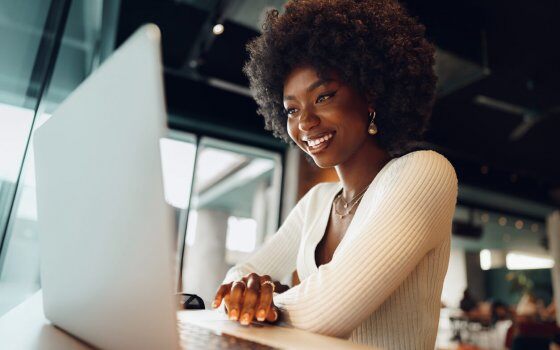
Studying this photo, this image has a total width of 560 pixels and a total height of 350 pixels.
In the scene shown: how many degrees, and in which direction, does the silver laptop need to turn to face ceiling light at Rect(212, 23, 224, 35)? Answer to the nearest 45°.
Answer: approximately 45° to its left

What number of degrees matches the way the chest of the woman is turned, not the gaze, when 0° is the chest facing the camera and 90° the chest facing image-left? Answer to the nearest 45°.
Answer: approximately 45°

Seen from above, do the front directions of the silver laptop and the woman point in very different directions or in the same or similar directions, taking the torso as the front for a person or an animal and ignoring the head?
very different directions

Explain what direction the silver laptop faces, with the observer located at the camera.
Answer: facing away from the viewer and to the right of the viewer

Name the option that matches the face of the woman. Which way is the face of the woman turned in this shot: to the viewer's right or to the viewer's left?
to the viewer's left

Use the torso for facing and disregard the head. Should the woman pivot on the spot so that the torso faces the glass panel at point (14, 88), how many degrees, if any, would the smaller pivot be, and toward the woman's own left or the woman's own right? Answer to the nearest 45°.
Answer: approximately 45° to the woman's own right

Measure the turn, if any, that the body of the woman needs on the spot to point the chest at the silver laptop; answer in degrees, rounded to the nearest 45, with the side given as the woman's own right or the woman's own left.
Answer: approximately 45° to the woman's own left

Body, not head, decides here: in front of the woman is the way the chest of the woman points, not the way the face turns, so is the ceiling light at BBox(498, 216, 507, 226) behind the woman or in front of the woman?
behind

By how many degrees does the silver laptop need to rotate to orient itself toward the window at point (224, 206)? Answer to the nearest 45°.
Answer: approximately 45° to its left
